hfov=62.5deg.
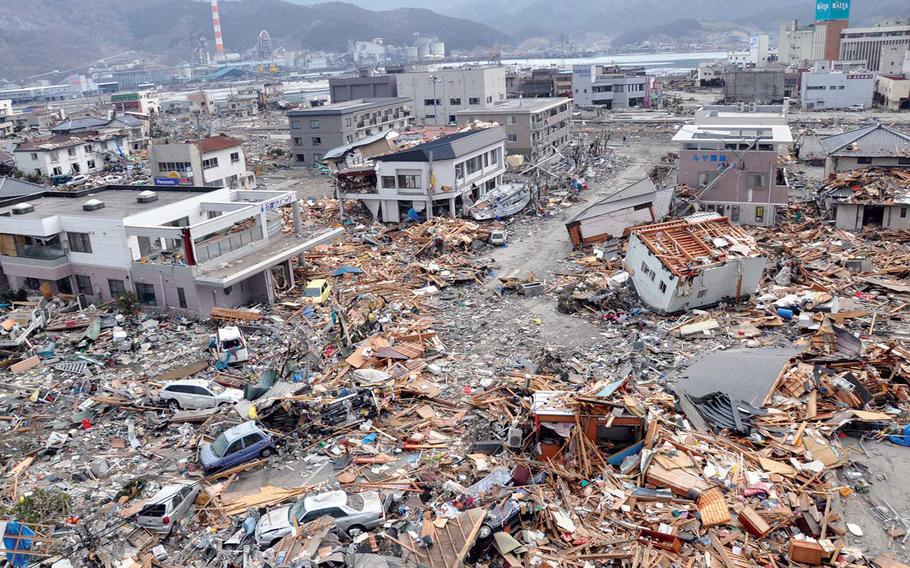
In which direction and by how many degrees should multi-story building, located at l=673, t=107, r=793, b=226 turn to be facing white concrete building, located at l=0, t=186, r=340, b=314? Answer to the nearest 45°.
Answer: approximately 45° to its right

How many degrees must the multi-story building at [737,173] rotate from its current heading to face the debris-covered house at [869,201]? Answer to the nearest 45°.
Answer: approximately 90° to its left

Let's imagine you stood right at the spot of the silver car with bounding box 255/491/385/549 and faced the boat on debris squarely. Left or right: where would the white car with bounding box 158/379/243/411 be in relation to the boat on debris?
left

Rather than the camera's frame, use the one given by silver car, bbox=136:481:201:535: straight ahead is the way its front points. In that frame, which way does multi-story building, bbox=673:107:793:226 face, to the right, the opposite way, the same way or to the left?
the opposite way

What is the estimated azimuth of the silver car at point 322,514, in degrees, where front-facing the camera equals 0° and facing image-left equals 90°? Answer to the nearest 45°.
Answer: approximately 90°

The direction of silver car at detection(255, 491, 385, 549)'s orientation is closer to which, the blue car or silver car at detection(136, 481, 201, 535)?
the silver car

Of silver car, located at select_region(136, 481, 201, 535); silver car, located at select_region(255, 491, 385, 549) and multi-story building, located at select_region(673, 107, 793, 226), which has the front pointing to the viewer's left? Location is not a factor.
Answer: silver car, located at select_region(255, 491, 385, 549)

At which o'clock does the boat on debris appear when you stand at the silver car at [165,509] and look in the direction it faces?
The boat on debris is roughly at 12 o'clock from the silver car.

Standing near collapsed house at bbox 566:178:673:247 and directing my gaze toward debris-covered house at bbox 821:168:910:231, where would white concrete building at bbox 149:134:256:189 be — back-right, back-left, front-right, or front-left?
back-left

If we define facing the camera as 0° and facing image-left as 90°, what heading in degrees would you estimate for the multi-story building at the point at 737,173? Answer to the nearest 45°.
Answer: approximately 0°
